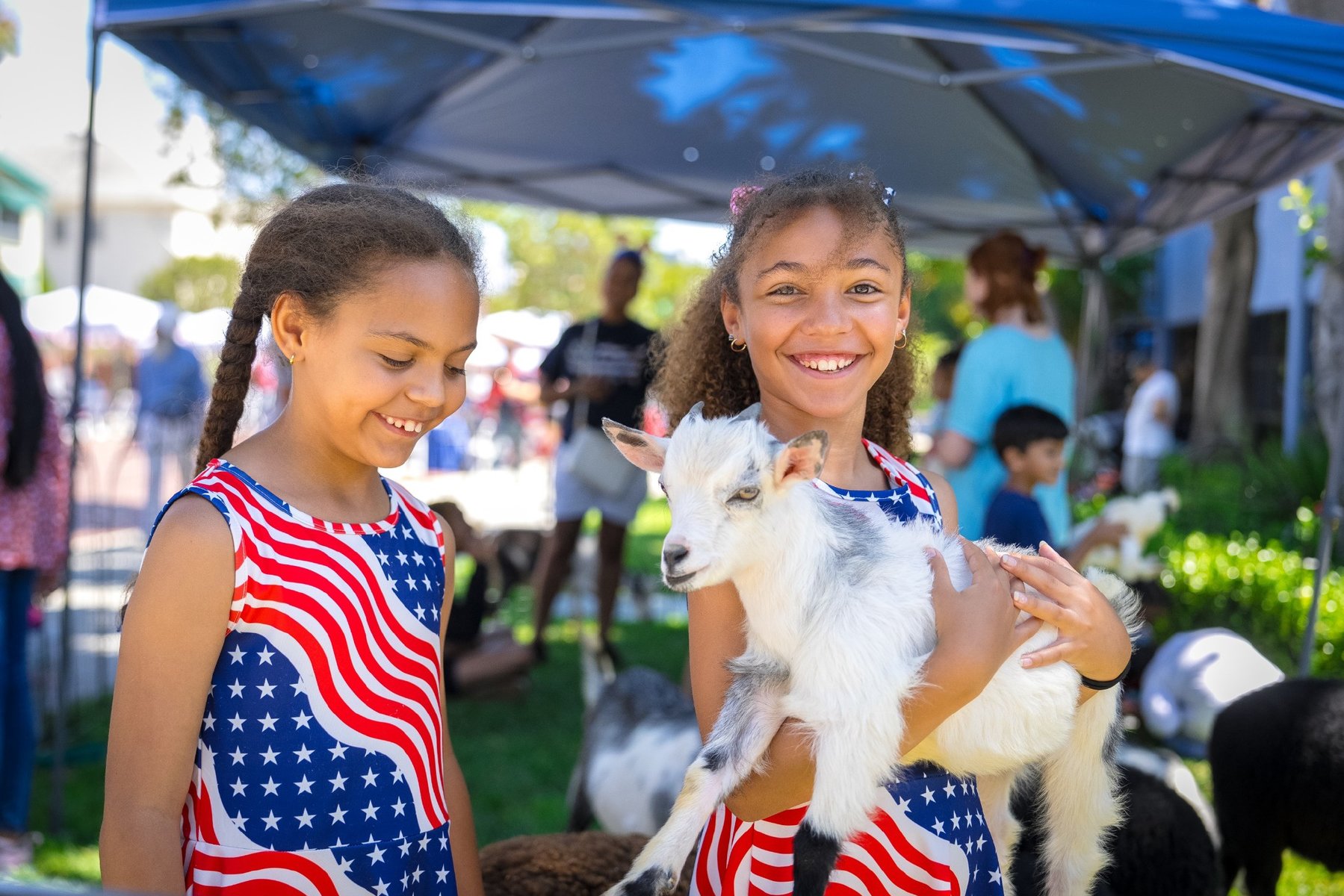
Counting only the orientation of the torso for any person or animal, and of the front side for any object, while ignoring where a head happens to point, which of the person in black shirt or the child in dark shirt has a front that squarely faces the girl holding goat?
the person in black shirt

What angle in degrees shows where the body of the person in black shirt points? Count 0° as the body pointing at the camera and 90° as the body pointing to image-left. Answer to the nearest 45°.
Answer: approximately 0°

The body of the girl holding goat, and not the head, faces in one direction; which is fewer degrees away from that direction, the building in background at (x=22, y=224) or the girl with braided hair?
the girl with braided hair

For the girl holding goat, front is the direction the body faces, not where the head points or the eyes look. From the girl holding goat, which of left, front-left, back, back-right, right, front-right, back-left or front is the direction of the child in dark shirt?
back

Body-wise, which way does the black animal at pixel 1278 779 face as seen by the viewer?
to the viewer's right

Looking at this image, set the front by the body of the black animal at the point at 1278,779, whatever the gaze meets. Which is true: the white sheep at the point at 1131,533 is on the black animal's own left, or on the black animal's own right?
on the black animal's own left

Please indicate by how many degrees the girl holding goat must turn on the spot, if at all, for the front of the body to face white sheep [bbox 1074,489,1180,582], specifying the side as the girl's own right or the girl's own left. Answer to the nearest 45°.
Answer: approximately 180°

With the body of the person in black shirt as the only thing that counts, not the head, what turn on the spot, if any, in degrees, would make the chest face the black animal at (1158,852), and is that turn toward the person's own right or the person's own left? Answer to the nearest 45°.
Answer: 0° — they already face it

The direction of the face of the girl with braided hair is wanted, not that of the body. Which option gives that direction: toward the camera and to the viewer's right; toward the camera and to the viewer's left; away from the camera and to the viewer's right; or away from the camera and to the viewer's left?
toward the camera and to the viewer's right

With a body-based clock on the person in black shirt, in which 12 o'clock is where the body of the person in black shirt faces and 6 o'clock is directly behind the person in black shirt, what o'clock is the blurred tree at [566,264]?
The blurred tree is roughly at 6 o'clock from the person in black shirt.

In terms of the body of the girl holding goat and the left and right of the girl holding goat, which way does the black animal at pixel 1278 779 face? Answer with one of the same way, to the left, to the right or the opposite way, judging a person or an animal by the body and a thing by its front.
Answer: to the left
